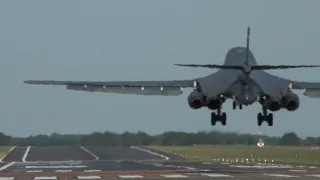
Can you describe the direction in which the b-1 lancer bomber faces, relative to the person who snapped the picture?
facing away from the viewer
